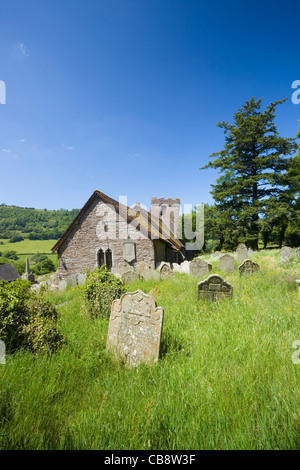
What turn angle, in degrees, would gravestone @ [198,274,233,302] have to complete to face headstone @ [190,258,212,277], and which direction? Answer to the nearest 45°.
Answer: approximately 180°

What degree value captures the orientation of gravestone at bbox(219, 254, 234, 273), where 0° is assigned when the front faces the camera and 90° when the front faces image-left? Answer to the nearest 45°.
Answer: approximately 0°

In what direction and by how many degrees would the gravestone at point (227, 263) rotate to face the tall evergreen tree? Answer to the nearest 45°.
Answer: approximately 180°

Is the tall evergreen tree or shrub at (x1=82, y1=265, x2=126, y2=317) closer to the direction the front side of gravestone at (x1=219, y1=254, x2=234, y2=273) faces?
the shrub

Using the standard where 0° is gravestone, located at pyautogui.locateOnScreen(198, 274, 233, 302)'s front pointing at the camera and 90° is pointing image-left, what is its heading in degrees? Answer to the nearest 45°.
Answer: approximately 0°

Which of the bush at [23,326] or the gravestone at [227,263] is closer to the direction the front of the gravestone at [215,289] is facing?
the bush

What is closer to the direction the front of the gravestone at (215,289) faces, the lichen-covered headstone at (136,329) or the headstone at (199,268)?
the lichen-covered headstone

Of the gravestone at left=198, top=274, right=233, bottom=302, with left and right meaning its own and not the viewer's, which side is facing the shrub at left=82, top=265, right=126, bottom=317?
right

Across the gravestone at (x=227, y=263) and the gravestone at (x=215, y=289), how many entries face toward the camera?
2

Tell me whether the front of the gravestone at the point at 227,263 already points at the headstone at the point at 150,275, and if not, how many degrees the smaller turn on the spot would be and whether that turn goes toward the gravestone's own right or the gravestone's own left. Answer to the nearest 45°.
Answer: approximately 45° to the gravestone's own right
